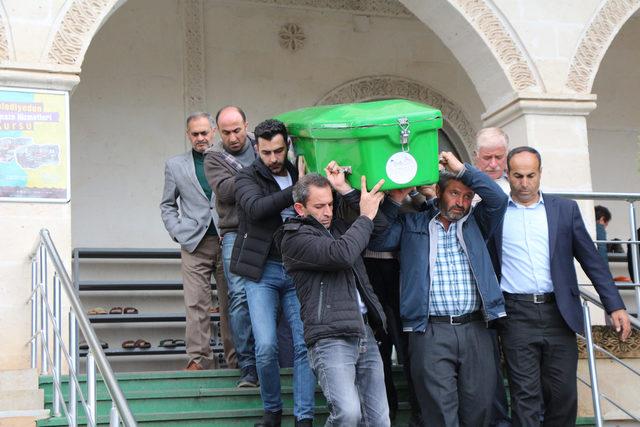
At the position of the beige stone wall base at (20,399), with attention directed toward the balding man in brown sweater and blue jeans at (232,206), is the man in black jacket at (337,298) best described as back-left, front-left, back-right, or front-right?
front-right

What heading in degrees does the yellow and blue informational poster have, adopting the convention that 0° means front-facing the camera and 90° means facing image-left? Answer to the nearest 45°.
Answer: approximately 0°

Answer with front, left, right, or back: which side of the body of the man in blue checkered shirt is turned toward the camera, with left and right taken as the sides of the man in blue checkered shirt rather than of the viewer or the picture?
front

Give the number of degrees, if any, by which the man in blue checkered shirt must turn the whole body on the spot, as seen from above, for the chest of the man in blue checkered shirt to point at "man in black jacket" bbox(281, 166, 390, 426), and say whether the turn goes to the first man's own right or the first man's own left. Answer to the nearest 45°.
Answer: approximately 45° to the first man's own right

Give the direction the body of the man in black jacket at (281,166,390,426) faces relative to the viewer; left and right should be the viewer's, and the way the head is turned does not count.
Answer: facing the viewer and to the right of the viewer

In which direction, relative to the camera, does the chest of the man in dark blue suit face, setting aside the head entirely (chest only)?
toward the camera

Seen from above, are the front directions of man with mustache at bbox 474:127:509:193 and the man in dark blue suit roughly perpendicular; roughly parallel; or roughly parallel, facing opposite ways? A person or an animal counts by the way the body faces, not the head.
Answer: roughly parallel

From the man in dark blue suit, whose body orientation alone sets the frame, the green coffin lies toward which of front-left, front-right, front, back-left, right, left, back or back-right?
front-right
